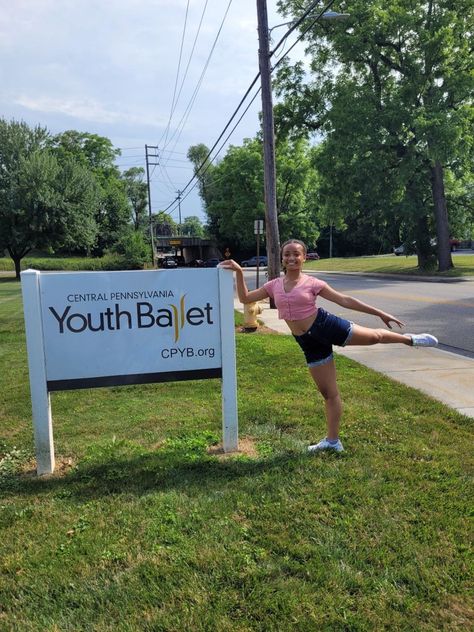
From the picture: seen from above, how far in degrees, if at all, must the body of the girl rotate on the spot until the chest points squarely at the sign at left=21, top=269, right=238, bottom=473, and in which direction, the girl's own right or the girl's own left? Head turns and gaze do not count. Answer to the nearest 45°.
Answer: approximately 45° to the girl's own right

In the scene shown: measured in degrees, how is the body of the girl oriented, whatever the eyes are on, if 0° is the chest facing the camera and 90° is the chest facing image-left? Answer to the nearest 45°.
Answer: approximately 45°

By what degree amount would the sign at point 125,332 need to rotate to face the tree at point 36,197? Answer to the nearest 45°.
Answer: approximately 180°

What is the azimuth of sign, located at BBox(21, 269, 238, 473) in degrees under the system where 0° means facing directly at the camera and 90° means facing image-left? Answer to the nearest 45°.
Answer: approximately 0°

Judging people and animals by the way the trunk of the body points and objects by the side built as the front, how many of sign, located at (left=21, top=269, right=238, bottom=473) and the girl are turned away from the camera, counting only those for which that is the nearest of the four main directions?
0

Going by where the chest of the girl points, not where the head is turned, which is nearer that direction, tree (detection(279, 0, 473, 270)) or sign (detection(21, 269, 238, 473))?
the sign

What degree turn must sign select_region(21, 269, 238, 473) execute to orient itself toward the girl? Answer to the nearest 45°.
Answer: approximately 90° to its left

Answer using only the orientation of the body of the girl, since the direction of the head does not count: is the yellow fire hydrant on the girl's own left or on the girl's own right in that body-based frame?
on the girl's own right

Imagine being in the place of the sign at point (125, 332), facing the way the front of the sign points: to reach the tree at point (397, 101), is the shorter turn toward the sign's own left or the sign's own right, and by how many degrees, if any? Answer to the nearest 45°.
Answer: approximately 135° to the sign's own left

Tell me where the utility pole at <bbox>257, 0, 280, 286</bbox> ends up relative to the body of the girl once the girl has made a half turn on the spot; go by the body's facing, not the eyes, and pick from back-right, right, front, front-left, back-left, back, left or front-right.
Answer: front-left
